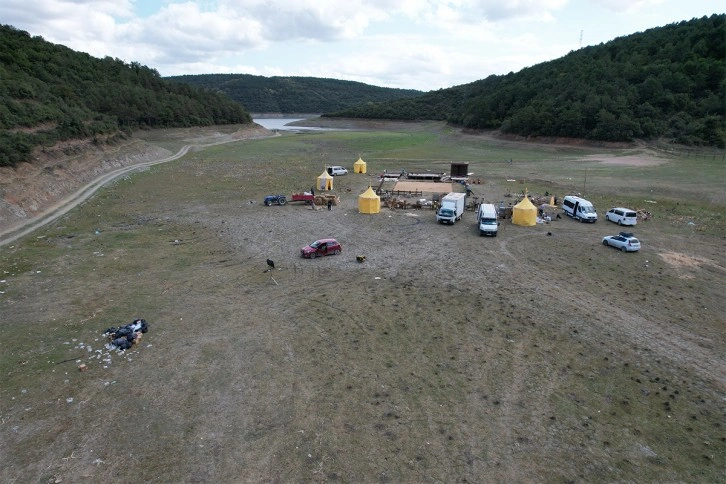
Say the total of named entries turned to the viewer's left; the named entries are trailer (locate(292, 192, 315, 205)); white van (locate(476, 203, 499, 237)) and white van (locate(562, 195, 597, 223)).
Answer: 1

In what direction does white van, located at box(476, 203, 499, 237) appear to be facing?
toward the camera

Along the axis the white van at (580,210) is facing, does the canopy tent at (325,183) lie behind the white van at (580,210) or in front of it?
behind

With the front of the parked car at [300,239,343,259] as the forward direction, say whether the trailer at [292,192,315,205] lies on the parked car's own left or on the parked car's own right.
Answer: on the parked car's own right

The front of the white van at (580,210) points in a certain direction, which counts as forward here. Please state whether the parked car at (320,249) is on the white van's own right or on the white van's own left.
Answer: on the white van's own right

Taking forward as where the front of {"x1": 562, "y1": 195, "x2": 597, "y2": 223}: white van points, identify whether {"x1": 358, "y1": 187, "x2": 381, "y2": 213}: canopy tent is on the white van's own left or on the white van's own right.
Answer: on the white van's own right

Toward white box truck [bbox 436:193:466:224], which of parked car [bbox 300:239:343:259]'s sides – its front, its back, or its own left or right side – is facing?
back

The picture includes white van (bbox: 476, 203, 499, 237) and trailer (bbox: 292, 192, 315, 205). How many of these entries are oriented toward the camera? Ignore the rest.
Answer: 1

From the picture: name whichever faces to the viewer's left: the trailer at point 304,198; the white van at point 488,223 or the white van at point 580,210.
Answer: the trailer

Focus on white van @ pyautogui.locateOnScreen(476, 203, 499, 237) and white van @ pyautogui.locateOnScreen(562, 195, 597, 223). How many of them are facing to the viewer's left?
0

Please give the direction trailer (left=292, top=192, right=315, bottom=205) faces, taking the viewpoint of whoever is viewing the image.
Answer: facing to the left of the viewer

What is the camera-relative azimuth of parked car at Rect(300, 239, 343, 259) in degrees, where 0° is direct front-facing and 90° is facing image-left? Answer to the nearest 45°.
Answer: approximately 45°

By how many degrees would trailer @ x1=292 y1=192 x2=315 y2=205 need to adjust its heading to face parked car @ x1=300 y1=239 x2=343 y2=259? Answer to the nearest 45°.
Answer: approximately 90° to its left

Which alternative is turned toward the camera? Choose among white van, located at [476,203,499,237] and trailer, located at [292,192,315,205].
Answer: the white van

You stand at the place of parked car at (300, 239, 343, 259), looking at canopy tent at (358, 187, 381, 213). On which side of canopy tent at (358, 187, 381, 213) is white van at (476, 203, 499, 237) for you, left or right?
right

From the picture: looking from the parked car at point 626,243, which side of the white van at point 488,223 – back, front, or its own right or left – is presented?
left

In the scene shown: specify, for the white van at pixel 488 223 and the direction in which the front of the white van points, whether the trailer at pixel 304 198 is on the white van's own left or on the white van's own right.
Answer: on the white van's own right
